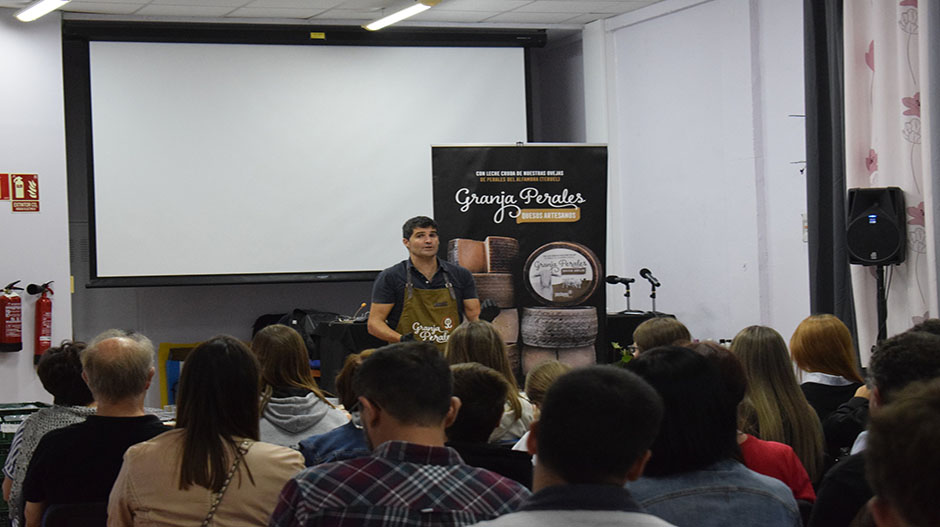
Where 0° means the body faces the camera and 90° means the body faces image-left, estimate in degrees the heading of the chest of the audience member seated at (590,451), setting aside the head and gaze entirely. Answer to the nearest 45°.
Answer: approximately 180°

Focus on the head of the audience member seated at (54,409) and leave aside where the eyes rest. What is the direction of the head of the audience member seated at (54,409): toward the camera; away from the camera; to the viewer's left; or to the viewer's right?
away from the camera

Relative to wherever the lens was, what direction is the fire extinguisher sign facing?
facing the viewer

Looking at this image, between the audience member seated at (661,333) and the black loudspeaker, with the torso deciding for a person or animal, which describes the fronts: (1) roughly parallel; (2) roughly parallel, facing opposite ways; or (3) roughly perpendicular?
roughly parallel, facing opposite ways

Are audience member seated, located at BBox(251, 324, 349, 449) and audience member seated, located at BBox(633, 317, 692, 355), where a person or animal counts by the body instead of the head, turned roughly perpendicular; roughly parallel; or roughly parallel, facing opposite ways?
roughly parallel

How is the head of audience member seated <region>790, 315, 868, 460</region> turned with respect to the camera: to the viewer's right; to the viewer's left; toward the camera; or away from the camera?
away from the camera

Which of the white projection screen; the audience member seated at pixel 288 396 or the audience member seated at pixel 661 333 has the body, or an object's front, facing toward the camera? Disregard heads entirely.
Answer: the white projection screen

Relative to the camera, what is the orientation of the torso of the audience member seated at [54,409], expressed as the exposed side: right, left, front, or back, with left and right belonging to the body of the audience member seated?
back

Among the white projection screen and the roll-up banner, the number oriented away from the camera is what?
0

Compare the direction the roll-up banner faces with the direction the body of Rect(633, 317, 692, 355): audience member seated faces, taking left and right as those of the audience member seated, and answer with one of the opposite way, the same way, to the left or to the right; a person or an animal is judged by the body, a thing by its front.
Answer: the opposite way

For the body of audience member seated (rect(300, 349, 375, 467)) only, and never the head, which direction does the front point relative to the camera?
away from the camera

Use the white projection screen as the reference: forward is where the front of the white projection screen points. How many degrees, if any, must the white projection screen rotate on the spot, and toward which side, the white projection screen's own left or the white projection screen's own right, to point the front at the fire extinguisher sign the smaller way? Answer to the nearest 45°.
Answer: approximately 90° to the white projection screen's own right

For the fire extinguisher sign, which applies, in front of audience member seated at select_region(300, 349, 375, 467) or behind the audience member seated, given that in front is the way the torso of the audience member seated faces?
in front

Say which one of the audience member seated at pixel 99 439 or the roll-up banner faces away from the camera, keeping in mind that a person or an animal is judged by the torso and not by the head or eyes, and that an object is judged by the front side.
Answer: the audience member seated

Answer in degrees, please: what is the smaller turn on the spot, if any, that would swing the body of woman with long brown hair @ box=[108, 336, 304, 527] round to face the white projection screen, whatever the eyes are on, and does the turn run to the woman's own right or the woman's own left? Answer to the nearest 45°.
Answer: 0° — they already face it

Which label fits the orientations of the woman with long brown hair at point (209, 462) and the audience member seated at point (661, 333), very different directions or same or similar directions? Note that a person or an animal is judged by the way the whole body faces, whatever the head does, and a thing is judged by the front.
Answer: same or similar directions
